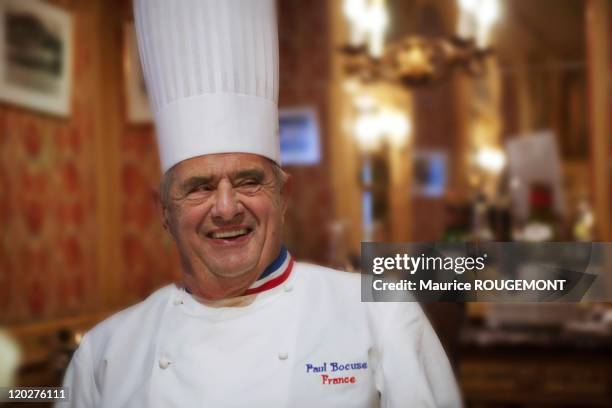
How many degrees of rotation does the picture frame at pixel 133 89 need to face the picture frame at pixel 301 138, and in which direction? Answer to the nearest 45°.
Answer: approximately 90° to its left

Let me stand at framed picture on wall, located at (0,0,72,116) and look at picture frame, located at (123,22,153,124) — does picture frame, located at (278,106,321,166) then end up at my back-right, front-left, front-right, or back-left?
front-right

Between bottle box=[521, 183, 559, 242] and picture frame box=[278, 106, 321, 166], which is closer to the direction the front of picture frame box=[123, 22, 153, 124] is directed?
the bottle

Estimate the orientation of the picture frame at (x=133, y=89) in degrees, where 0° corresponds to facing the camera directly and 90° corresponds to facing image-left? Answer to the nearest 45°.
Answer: approximately 315°

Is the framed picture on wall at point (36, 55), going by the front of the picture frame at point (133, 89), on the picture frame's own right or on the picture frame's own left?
on the picture frame's own right

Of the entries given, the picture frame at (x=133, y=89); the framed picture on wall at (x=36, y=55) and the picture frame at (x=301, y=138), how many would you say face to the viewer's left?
0

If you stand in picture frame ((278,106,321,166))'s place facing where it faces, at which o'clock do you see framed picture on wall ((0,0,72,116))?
The framed picture on wall is roughly at 1 o'clock from the picture frame.

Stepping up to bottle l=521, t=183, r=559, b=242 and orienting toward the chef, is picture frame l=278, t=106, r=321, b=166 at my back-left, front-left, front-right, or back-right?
back-right

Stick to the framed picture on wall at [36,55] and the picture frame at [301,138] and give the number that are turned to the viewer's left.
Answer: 0

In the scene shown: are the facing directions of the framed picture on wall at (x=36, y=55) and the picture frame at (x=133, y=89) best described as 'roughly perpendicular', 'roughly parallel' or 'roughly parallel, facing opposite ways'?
roughly parallel

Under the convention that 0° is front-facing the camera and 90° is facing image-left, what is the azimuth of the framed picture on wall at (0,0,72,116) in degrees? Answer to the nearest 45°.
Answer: approximately 315°

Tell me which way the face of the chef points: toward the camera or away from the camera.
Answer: toward the camera

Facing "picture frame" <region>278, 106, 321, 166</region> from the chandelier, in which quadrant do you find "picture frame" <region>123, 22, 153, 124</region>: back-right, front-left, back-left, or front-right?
front-left

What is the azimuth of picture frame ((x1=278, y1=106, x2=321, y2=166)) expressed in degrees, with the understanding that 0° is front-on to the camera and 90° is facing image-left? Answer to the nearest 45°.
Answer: approximately 0°

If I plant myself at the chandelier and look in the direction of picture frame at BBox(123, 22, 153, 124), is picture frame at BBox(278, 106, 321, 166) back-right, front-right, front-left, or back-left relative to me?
front-right

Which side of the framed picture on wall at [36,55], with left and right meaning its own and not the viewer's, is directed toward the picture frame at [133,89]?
left

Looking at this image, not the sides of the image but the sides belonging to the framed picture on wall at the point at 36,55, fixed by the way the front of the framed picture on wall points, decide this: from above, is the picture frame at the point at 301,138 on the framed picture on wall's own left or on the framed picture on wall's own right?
on the framed picture on wall's own left

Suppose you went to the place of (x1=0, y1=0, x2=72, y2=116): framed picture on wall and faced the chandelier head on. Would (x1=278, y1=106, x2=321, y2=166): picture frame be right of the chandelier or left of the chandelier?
left
